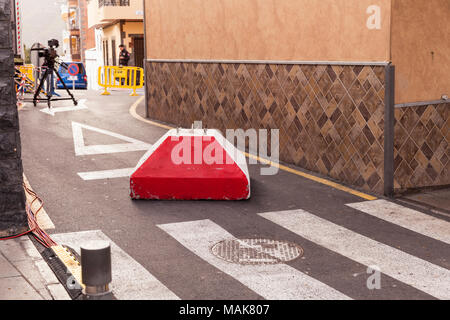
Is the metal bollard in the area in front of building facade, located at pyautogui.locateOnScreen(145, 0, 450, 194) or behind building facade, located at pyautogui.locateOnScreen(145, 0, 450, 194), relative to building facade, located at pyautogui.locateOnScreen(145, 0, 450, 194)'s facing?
in front

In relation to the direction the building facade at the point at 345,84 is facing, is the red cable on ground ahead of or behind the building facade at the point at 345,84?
ahead

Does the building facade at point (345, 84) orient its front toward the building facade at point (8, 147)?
yes

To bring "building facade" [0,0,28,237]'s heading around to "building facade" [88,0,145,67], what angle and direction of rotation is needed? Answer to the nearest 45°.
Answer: approximately 135° to its left

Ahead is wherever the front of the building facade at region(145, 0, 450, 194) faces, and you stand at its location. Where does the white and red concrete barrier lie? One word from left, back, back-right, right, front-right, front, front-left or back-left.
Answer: front

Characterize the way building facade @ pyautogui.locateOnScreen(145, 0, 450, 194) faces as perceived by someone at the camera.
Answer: facing the viewer and to the left of the viewer

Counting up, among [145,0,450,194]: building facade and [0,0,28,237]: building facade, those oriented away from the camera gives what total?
0

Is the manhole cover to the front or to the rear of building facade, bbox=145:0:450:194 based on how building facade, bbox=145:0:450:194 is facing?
to the front

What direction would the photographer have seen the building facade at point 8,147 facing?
facing the viewer and to the right of the viewer
